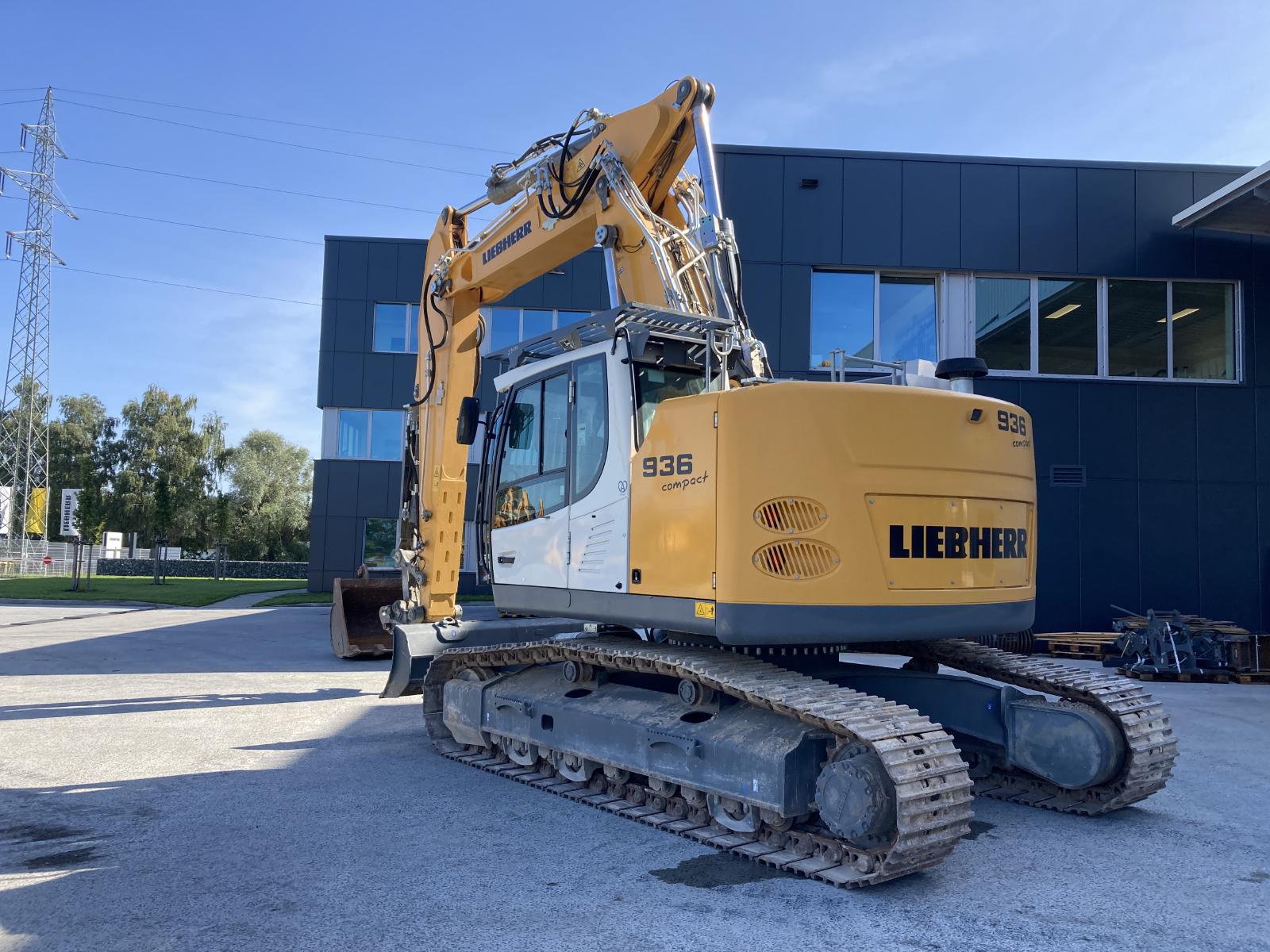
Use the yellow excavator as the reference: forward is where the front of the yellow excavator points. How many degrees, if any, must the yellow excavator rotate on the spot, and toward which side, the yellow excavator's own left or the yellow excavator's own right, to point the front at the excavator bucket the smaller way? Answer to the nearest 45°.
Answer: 0° — it already faces it

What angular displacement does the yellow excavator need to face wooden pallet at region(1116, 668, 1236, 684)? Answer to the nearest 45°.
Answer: approximately 90° to its right

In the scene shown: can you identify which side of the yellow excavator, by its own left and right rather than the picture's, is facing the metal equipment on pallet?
right

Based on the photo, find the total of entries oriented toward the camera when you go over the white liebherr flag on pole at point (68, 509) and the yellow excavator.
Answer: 1

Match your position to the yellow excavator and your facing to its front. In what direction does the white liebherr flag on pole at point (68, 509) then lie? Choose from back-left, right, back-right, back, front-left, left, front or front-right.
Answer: front

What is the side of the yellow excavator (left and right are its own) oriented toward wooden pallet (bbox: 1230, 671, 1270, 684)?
right

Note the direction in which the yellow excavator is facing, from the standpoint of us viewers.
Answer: facing away from the viewer and to the left of the viewer
